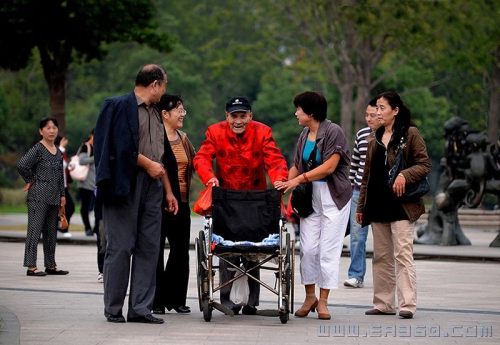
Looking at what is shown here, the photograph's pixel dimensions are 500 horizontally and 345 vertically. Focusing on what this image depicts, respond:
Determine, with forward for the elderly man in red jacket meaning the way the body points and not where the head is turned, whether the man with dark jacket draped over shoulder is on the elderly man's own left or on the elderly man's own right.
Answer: on the elderly man's own right

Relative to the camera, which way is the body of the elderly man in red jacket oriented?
toward the camera

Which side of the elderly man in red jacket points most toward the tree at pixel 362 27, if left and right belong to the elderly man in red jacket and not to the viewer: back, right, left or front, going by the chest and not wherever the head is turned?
back

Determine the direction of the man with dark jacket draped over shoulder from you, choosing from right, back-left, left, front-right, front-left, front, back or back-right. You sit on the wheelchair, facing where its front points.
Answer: right

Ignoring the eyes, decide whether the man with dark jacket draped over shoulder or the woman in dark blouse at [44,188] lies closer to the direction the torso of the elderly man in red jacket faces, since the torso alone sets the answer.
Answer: the man with dark jacket draped over shoulder

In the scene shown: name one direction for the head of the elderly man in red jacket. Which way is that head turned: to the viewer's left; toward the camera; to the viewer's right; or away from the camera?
toward the camera

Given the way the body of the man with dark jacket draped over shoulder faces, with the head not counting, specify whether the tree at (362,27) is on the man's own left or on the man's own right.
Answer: on the man's own left

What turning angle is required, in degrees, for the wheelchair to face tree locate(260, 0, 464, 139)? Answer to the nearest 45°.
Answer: approximately 180°

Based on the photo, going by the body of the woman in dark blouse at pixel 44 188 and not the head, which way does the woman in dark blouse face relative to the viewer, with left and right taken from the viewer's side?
facing the viewer and to the right of the viewer

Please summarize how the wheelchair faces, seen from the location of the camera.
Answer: facing the viewer

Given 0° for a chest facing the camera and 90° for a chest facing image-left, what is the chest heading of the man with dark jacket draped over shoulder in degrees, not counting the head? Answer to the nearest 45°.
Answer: approximately 315°

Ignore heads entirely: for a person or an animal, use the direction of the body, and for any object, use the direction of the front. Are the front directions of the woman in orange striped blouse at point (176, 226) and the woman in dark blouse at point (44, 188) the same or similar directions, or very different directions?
same or similar directions

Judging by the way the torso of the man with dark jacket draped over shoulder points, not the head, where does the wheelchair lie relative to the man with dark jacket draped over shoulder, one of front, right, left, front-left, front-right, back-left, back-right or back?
front-left
